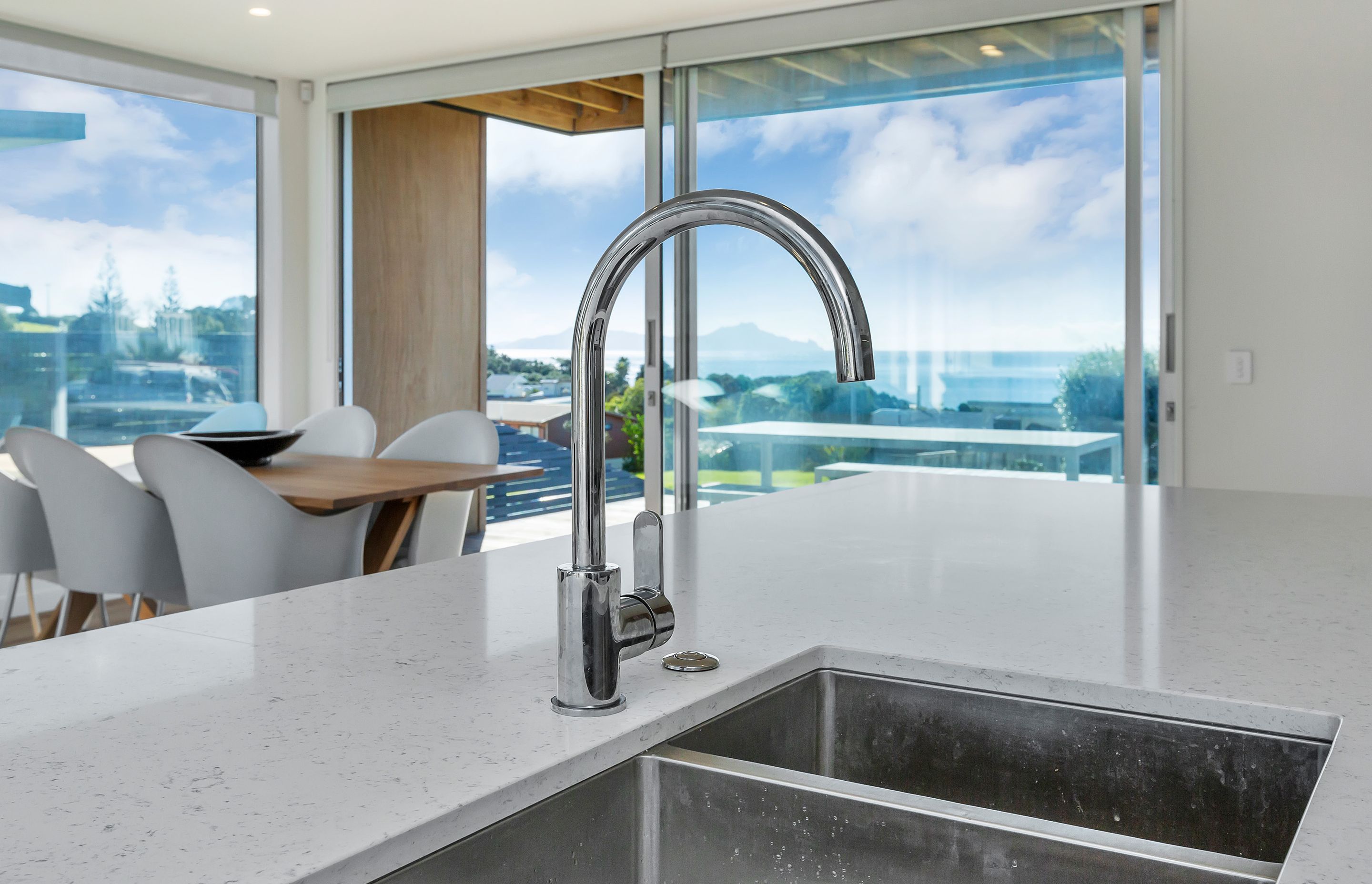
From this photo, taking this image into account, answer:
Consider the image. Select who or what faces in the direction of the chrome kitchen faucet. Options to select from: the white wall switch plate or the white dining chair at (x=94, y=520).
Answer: the white wall switch plate

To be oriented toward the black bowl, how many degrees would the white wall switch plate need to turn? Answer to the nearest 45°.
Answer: approximately 45° to its right

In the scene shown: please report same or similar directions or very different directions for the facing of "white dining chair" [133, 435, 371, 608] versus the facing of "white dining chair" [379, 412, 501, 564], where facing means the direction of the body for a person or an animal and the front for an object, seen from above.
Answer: very different directions

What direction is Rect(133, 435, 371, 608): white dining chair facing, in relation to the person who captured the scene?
facing away from the viewer and to the right of the viewer

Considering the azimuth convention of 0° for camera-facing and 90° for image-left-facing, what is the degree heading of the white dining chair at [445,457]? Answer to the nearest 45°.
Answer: approximately 45°

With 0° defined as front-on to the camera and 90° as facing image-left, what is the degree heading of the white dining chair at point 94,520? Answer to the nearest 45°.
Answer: approximately 225°

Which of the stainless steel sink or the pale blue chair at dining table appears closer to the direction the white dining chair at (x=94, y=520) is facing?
the pale blue chair at dining table

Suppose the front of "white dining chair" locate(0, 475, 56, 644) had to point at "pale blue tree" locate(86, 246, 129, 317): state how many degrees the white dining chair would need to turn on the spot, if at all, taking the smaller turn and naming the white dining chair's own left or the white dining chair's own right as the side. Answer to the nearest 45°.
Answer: approximately 45° to the white dining chair's own left
